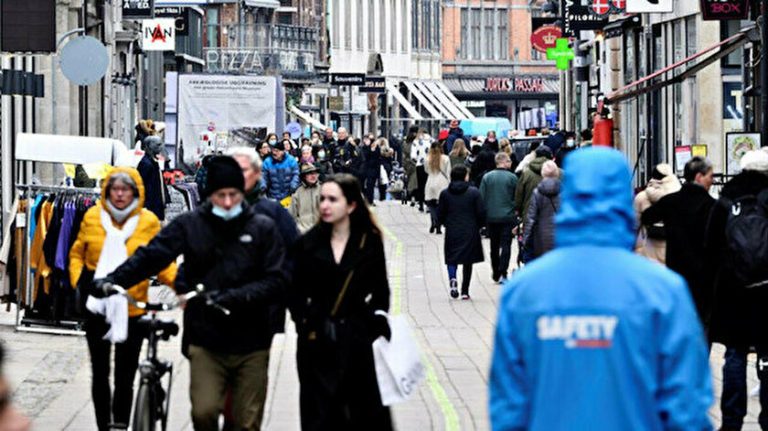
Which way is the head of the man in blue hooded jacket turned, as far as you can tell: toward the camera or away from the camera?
away from the camera

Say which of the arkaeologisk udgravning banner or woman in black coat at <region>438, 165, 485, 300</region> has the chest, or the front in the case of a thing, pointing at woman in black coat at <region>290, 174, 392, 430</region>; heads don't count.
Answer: the arkaeologisk udgravning banner

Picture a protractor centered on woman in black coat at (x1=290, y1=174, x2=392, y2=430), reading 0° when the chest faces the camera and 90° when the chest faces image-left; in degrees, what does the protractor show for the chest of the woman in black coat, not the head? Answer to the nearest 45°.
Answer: approximately 0°

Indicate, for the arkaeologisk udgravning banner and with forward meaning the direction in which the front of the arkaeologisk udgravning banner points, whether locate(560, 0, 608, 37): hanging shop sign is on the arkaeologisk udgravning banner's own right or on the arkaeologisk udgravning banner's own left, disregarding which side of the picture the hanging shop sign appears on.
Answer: on the arkaeologisk udgravning banner's own left

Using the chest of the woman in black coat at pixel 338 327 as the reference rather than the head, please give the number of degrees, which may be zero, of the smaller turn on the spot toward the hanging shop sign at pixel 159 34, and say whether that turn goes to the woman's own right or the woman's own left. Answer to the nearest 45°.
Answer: approximately 180°

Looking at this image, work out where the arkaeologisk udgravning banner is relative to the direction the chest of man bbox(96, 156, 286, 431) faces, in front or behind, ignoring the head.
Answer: behind

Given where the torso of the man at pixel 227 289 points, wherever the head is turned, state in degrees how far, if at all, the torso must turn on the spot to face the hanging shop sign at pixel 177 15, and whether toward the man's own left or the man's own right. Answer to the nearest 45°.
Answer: approximately 180°

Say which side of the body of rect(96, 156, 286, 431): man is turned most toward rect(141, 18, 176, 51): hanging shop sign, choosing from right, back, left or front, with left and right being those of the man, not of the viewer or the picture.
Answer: back
